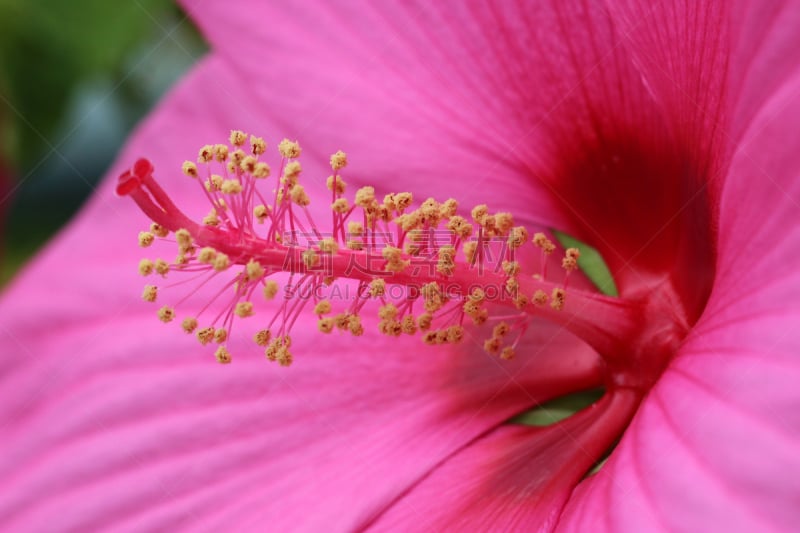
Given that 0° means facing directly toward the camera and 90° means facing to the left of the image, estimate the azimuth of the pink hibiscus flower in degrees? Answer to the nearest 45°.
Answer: approximately 45°
